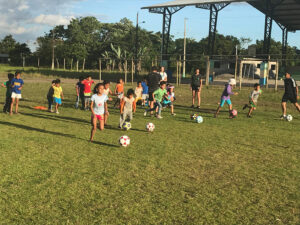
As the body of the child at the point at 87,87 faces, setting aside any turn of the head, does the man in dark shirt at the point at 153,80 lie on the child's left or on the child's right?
on the child's left

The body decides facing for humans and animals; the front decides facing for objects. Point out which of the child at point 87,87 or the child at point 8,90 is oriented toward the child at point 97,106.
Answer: the child at point 87,87

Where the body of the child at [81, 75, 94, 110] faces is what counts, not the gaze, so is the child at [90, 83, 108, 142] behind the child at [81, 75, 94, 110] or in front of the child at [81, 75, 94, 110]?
in front

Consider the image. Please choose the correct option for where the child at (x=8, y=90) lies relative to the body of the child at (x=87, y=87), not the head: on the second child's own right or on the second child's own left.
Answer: on the second child's own right
